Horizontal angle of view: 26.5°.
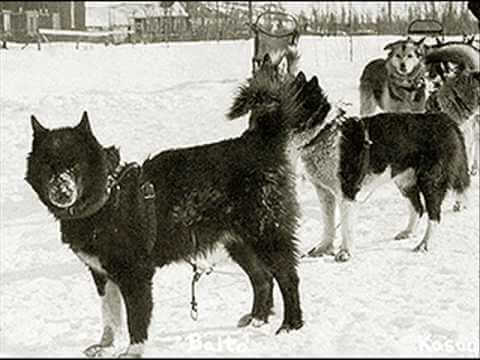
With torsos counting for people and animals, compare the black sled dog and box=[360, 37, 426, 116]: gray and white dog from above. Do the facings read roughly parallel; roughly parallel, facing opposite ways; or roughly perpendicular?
roughly perpendicular

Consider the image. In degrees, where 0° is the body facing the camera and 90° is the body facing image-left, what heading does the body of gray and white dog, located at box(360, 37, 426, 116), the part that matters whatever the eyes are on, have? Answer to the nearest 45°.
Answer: approximately 315°

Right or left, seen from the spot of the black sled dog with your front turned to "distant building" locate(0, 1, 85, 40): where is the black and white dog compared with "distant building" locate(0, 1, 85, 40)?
right

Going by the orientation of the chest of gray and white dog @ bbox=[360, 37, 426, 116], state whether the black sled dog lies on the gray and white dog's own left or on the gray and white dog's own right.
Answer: on the gray and white dog's own right

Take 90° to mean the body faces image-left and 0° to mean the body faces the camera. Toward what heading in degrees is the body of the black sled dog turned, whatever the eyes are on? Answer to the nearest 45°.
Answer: approximately 45°

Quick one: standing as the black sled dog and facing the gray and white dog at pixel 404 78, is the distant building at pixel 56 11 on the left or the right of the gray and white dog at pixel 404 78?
left

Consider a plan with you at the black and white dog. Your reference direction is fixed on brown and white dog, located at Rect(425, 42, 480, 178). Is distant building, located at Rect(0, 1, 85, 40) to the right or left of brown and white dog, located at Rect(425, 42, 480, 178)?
left

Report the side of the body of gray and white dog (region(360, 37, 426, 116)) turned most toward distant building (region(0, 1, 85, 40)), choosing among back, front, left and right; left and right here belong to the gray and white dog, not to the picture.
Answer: back

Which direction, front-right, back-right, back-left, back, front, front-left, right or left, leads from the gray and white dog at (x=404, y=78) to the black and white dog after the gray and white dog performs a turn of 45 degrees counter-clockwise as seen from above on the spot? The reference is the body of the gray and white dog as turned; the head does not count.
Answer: right

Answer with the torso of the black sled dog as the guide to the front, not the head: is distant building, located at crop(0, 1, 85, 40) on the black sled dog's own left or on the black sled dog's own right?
on the black sled dog's own right
